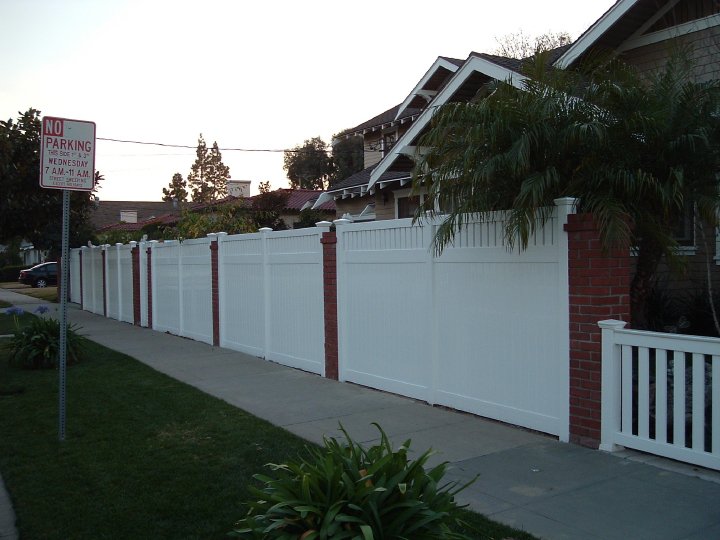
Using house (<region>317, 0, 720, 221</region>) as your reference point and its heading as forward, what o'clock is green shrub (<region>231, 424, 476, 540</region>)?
The green shrub is roughly at 11 o'clock from the house.

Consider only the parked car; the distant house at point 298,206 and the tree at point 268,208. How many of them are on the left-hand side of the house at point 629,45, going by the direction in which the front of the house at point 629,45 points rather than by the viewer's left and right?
0

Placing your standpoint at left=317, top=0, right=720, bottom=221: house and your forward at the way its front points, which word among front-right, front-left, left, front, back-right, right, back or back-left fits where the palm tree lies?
front-left

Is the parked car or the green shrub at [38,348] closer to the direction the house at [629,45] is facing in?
the green shrub

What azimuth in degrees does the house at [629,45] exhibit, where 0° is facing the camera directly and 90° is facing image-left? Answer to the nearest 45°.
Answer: approximately 45°

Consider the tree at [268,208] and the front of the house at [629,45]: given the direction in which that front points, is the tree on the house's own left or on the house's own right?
on the house's own right

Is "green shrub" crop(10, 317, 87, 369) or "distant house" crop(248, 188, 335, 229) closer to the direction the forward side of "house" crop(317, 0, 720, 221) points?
the green shrub

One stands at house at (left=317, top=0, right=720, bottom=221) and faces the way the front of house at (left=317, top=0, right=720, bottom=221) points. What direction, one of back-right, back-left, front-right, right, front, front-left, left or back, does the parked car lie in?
right

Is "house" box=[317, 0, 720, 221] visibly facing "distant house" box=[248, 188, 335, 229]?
no

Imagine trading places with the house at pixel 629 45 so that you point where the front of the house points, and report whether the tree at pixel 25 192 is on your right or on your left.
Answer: on your right

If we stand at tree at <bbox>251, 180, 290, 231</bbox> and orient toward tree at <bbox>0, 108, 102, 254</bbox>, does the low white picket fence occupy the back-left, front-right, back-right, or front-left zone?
front-left

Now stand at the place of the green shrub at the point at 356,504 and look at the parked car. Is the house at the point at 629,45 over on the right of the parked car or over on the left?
right

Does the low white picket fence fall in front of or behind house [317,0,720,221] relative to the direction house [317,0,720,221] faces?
in front

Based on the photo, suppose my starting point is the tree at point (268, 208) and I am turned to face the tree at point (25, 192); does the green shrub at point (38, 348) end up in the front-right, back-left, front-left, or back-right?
front-left

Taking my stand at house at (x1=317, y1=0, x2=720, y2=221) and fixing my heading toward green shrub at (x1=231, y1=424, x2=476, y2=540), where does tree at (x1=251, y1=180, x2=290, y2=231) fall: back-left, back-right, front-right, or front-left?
back-right

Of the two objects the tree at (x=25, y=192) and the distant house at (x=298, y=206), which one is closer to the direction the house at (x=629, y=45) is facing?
the tree
